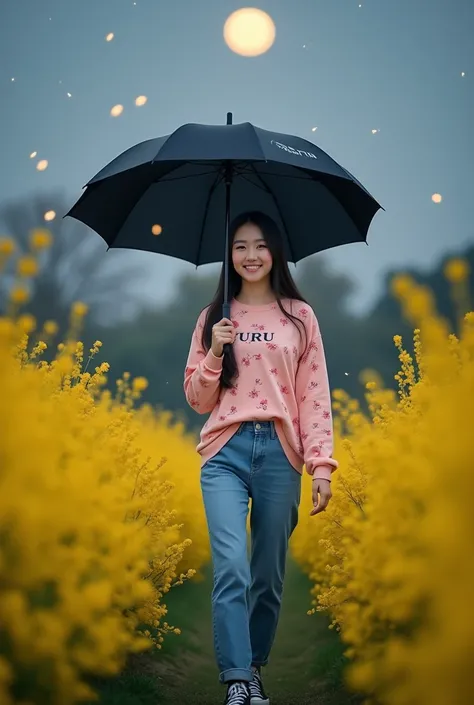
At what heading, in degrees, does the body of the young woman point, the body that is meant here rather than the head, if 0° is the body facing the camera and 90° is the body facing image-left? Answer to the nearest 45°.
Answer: approximately 0°
